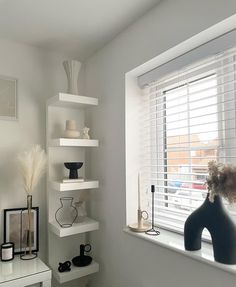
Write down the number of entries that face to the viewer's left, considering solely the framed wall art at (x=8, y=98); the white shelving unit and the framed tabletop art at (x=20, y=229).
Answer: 0

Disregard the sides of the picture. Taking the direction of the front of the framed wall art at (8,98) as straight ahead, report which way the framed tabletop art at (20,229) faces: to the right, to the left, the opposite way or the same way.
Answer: the same way

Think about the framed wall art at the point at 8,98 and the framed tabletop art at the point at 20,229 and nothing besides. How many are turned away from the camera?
0

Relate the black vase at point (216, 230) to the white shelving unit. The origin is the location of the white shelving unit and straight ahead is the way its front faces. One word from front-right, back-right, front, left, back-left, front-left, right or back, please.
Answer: front

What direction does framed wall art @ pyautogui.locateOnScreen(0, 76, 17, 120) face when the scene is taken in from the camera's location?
facing the viewer and to the right of the viewer

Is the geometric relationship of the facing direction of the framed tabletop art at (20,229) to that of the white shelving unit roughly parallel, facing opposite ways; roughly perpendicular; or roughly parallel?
roughly parallel

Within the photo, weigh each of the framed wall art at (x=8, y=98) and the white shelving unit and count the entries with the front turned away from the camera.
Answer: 0

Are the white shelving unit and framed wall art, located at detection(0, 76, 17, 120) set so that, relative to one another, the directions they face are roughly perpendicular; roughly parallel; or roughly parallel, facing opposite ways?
roughly parallel

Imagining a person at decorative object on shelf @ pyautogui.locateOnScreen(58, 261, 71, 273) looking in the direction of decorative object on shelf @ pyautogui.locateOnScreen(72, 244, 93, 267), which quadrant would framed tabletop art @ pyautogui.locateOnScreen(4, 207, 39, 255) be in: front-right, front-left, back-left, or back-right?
back-left

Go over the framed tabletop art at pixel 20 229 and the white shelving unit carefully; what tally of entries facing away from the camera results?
0
